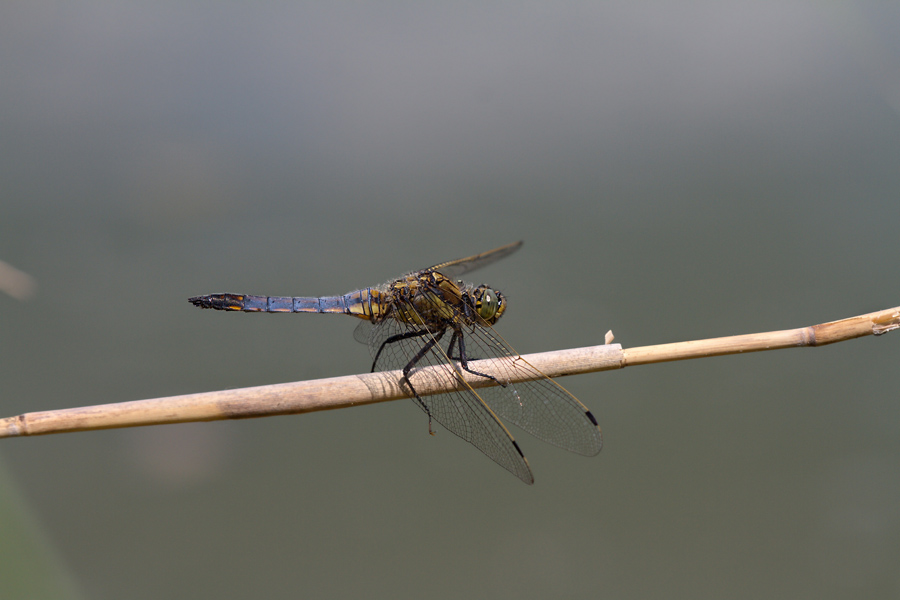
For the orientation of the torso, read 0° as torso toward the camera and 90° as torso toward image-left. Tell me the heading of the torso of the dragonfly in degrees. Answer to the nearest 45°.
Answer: approximately 270°
